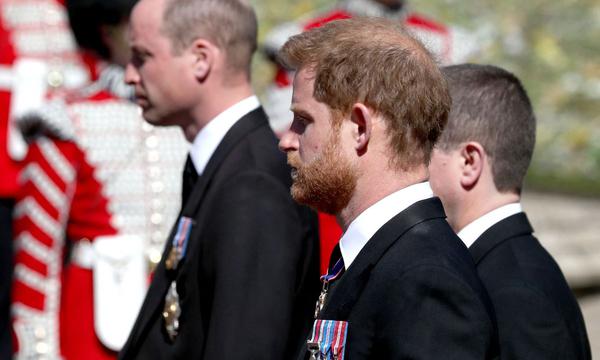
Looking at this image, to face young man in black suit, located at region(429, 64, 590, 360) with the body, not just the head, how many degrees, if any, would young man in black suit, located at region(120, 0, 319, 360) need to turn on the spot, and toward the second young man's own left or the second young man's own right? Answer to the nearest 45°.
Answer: approximately 180°

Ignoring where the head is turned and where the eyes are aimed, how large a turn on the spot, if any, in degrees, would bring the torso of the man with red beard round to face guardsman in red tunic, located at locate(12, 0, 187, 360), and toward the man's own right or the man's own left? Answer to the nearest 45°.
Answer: approximately 45° to the man's own right

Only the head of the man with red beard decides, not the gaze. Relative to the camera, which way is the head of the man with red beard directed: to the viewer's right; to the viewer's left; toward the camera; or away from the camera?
to the viewer's left

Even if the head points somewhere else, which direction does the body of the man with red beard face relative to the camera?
to the viewer's left

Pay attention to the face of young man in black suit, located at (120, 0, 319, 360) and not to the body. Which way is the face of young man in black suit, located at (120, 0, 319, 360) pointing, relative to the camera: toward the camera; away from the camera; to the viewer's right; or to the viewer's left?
to the viewer's left

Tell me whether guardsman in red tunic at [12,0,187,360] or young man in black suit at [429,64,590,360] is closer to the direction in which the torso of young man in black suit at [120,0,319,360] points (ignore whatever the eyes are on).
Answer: the guardsman in red tunic

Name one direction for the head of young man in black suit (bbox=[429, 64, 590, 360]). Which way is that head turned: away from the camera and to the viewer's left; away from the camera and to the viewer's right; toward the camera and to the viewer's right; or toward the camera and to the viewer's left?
away from the camera and to the viewer's left

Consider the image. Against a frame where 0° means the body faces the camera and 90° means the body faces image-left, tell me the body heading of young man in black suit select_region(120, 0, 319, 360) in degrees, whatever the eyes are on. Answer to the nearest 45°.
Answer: approximately 90°
